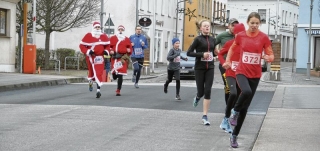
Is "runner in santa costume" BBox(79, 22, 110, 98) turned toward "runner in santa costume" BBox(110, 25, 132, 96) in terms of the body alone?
no

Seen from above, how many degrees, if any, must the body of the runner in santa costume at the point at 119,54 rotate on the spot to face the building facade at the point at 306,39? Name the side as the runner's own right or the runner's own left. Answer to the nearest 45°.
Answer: approximately 135° to the runner's own left

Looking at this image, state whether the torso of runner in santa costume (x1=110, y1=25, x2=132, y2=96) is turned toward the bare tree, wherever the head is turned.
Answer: no

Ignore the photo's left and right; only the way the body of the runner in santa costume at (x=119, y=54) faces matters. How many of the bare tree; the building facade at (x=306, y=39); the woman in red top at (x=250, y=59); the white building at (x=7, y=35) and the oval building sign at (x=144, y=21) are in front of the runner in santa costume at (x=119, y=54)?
1

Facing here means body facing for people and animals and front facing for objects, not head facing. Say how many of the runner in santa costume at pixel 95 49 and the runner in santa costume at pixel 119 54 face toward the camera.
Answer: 2

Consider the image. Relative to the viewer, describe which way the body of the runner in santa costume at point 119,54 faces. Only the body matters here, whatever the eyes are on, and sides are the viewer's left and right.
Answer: facing the viewer

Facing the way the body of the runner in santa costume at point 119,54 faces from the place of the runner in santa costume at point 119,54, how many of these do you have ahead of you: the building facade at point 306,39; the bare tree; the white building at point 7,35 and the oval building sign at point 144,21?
0

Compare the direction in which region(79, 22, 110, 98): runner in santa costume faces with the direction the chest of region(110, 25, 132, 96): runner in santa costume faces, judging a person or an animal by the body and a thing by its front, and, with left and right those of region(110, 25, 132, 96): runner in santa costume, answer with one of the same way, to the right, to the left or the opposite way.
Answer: the same way

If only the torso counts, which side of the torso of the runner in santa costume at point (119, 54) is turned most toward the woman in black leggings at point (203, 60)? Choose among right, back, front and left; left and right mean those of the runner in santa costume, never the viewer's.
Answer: front

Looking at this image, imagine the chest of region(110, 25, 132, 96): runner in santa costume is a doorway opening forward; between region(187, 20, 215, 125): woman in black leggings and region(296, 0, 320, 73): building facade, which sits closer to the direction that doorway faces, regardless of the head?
the woman in black leggings

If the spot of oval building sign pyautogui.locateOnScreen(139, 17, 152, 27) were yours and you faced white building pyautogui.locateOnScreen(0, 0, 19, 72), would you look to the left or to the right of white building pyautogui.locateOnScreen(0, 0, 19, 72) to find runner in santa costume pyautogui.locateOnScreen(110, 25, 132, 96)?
left

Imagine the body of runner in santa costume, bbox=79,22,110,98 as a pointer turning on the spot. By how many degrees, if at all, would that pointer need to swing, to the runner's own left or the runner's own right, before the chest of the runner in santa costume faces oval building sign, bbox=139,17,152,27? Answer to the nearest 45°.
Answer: approximately 180°

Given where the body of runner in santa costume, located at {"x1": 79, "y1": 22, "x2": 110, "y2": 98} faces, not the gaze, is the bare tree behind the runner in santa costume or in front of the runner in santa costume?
behind

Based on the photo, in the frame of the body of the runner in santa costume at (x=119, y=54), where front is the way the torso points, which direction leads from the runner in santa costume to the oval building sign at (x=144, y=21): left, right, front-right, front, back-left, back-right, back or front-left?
back
